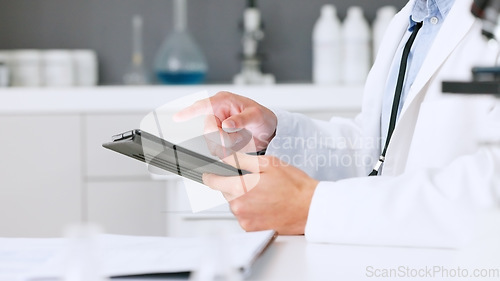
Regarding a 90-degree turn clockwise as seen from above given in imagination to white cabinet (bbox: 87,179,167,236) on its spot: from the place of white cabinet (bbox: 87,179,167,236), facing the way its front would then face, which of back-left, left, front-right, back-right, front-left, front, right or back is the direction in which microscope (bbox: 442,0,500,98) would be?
left

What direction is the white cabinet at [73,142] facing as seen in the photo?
toward the camera

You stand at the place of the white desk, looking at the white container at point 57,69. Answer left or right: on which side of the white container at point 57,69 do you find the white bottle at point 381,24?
right

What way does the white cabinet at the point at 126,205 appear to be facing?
toward the camera

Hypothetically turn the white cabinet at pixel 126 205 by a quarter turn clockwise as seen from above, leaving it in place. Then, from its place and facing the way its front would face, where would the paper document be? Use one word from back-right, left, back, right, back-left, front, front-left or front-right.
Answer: left

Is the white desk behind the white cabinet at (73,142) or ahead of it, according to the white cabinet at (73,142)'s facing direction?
ahead

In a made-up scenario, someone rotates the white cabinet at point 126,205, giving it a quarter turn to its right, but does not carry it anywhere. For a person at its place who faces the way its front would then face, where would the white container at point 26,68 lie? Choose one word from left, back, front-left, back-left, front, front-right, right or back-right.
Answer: front-right

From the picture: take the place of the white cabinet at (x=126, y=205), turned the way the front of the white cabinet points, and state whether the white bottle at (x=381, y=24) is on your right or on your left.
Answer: on your left

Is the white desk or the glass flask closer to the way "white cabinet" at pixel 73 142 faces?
the white desk

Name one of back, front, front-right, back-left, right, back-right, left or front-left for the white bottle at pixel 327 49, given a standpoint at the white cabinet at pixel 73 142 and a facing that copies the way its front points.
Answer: left
